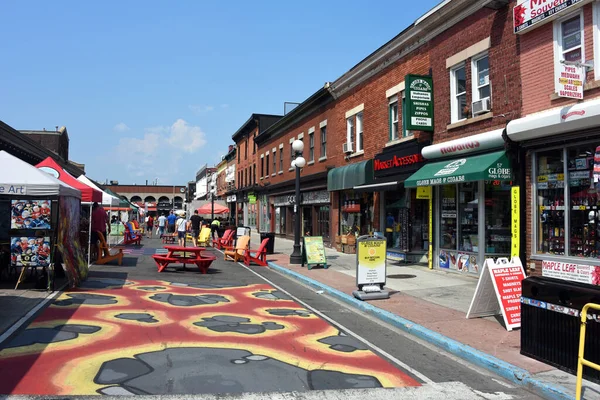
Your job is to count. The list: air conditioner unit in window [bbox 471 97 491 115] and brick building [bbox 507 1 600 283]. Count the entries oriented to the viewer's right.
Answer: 0

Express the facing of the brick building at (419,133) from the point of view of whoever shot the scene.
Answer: facing the viewer and to the left of the viewer

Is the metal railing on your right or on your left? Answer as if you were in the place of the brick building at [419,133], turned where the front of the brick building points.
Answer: on your left

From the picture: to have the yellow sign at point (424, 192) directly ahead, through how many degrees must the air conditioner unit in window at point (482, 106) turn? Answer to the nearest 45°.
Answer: approximately 90° to its right

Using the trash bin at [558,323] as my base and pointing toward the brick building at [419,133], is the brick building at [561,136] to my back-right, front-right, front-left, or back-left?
front-right

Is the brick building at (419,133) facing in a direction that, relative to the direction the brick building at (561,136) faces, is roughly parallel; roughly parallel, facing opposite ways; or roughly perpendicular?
roughly parallel

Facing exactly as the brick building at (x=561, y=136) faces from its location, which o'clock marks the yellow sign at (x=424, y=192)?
The yellow sign is roughly at 3 o'clock from the brick building.

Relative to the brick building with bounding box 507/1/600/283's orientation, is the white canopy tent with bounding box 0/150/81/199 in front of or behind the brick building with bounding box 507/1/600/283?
in front

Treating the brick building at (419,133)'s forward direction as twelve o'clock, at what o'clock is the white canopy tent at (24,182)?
The white canopy tent is roughly at 12 o'clock from the brick building.

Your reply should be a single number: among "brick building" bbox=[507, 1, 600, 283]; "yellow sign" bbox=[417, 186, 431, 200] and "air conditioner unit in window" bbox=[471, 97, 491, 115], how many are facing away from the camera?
0

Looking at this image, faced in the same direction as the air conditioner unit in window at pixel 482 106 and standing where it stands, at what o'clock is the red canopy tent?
The red canopy tent is roughly at 1 o'clock from the air conditioner unit in window.

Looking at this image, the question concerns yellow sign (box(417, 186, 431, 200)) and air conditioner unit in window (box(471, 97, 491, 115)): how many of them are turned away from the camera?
0

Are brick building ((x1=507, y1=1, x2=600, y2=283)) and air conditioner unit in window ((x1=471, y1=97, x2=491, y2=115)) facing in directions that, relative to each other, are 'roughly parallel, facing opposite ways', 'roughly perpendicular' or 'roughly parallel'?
roughly parallel

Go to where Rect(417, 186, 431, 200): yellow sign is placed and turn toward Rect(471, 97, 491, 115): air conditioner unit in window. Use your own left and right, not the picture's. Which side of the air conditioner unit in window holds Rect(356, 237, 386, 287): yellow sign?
right

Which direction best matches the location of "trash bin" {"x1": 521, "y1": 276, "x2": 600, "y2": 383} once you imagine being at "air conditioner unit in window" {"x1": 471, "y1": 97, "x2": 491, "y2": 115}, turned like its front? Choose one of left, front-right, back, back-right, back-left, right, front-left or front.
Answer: front-left

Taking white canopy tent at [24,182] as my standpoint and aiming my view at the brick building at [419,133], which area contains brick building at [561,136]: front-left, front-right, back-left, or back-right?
front-right

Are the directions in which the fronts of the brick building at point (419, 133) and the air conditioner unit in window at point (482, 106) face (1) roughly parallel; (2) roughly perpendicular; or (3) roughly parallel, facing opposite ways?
roughly parallel

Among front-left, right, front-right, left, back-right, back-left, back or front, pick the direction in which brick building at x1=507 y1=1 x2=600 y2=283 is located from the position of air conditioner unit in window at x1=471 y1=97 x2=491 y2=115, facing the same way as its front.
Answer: left
